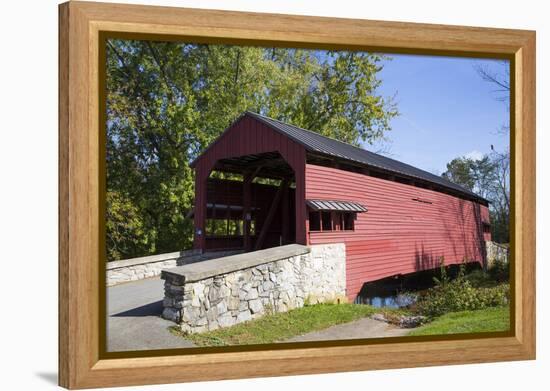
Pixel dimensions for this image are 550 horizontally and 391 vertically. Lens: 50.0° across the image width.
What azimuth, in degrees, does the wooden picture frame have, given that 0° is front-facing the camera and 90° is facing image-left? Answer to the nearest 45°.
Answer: approximately 315°
